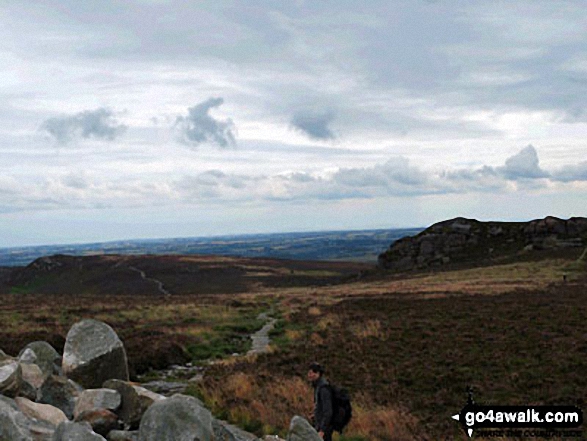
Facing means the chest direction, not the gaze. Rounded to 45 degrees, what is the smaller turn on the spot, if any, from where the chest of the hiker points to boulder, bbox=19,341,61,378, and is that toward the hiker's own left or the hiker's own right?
approximately 45° to the hiker's own right

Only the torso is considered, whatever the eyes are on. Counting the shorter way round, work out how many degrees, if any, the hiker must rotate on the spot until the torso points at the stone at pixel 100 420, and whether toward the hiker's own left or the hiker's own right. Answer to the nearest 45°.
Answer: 0° — they already face it

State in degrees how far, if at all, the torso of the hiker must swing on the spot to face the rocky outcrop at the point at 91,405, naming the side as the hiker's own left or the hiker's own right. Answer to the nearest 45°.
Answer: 0° — they already face it

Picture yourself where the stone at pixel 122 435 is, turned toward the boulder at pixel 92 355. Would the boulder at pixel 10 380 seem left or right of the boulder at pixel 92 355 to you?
left

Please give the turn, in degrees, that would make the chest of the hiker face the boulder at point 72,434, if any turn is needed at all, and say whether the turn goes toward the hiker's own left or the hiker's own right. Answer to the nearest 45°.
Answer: approximately 45° to the hiker's own left

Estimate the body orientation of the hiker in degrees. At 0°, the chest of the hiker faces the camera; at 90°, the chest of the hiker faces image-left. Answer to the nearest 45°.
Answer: approximately 90°

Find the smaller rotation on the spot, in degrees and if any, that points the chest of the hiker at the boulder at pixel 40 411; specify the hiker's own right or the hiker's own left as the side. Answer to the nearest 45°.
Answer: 0° — they already face it
